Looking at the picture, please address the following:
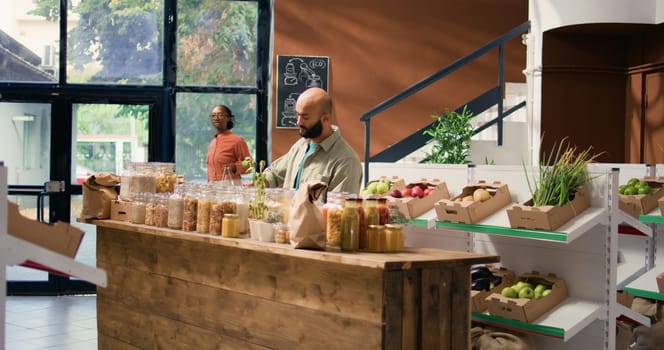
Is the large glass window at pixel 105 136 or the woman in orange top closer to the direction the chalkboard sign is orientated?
the woman in orange top

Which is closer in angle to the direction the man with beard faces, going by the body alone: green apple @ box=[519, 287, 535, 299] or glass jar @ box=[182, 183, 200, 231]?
the glass jar

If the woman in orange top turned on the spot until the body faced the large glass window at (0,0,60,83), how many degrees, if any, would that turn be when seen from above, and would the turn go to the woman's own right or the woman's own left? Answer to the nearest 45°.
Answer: approximately 90° to the woman's own right

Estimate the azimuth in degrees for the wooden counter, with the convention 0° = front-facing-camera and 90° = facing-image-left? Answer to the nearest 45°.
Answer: approximately 45°

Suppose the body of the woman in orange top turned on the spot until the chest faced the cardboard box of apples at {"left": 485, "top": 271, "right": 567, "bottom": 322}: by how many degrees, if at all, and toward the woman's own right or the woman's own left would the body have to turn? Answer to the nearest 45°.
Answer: approximately 90° to the woman's own left

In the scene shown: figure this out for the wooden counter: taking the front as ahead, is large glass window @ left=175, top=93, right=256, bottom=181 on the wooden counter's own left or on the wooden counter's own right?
on the wooden counter's own right

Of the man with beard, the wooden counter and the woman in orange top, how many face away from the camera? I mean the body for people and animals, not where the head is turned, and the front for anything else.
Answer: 0

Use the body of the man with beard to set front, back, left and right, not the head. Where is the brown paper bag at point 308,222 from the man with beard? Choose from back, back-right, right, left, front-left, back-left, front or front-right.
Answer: front-left

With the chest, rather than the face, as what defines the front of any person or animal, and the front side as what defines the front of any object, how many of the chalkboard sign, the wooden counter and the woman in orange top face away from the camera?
0

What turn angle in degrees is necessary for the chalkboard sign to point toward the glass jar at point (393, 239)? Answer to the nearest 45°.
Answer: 0° — it already faces it

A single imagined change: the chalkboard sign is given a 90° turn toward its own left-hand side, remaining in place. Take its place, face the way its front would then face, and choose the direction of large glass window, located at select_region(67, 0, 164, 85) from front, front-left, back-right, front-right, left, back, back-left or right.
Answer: back

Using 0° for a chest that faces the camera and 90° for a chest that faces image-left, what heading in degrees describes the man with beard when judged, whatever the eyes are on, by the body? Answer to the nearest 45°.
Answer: approximately 45°

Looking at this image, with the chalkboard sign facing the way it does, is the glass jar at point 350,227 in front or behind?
in front

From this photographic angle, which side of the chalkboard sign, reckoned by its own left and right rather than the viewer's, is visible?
front
